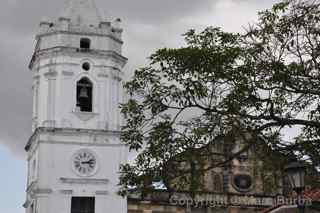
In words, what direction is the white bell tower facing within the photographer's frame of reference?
facing the viewer
